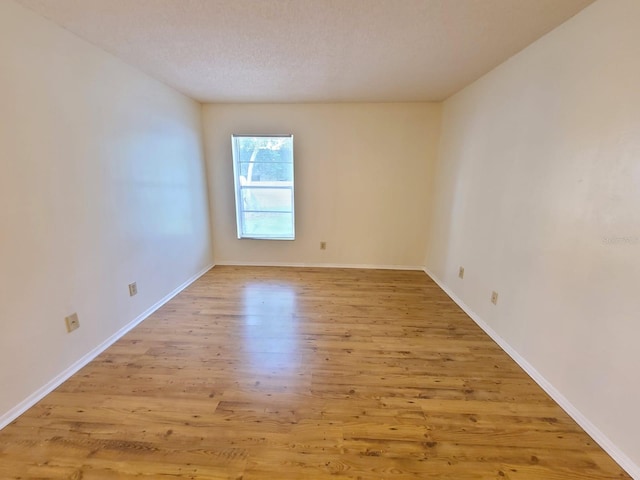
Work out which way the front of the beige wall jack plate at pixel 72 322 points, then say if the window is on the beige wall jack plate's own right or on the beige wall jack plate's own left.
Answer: on the beige wall jack plate's own left

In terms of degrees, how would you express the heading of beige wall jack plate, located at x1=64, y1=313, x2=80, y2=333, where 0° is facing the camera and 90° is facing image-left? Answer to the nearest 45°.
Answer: approximately 315°
